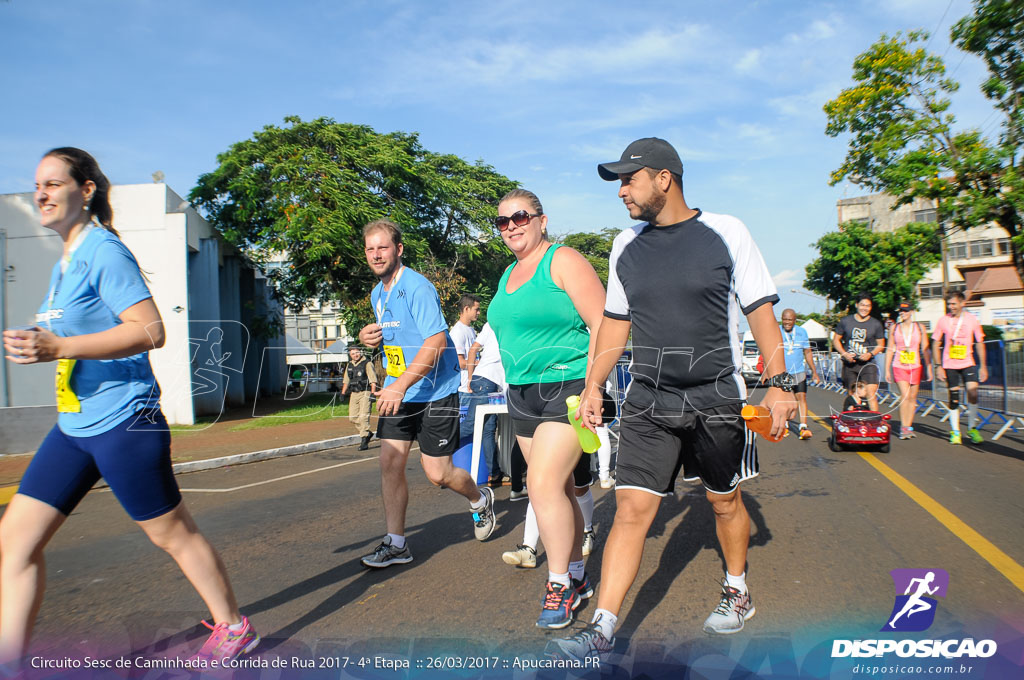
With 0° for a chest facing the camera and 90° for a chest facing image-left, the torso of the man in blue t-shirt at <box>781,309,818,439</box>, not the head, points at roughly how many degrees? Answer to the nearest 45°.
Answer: approximately 0°

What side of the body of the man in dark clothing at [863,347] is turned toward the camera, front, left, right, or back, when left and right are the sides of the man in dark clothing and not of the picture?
front

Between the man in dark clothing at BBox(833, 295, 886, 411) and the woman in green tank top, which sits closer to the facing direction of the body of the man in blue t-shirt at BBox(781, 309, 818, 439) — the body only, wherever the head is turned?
the woman in green tank top

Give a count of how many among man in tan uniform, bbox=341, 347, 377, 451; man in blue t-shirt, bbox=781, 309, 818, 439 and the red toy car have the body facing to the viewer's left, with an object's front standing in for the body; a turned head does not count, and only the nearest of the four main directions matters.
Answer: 0

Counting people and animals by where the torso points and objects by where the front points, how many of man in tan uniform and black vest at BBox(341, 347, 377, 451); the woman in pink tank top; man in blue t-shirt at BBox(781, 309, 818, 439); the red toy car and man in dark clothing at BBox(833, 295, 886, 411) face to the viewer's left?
0

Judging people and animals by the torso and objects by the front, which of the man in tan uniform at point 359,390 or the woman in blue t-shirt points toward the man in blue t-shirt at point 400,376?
the man in tan uniform

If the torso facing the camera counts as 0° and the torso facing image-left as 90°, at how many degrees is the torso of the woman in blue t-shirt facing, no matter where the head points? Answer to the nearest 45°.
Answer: approximately 90°

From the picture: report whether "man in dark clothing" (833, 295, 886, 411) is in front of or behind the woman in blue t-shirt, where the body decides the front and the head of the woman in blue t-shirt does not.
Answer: behind

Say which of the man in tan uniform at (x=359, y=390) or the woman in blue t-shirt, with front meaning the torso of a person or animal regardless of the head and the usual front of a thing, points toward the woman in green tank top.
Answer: the man in tan uniform

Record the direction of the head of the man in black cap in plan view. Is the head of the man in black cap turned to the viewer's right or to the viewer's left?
to the viewer's left

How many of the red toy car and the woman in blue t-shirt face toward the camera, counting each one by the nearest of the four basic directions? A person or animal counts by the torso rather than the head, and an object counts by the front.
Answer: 1

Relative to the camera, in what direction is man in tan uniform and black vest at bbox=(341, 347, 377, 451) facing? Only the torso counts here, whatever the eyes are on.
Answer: toward the camera

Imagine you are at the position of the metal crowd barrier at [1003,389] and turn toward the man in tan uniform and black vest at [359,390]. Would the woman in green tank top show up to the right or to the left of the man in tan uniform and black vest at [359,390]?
left

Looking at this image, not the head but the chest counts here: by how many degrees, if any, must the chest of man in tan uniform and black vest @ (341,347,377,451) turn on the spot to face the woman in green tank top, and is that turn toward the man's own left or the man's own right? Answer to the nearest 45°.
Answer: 0° — they already face them

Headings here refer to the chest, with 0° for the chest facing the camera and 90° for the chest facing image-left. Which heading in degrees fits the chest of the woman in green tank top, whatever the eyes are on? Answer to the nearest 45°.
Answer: approximately 45°
